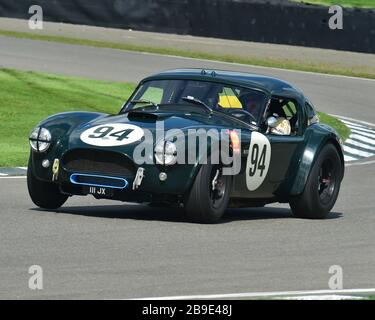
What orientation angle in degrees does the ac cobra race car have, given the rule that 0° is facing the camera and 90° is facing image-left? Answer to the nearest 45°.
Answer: approximately 45°
